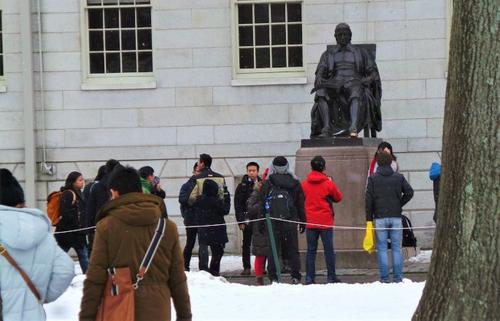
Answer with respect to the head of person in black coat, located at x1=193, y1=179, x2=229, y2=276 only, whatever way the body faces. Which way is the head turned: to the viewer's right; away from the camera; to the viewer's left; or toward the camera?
away from the camera

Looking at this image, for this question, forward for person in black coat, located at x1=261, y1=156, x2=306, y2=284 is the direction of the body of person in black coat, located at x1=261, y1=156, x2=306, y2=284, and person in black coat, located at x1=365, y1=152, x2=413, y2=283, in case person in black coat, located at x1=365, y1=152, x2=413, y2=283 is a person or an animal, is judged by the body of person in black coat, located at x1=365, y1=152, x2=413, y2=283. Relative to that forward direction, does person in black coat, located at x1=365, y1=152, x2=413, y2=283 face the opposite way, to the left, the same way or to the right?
the same way

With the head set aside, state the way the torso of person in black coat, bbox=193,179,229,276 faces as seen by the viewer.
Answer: away from the camera

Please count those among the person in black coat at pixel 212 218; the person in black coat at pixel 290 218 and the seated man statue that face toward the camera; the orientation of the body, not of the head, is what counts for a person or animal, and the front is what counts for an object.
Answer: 1

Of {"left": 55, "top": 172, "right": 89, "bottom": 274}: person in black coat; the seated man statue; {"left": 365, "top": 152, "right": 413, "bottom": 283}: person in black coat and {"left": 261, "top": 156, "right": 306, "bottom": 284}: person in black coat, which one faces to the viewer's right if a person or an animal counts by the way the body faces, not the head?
{"left": 55, "top": 172, "right": 89, "bottom": 274}: person in black coat

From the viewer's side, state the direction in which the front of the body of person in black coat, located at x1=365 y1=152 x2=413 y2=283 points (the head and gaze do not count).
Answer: away from the camera

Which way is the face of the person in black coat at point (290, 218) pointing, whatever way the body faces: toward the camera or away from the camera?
away from the camera

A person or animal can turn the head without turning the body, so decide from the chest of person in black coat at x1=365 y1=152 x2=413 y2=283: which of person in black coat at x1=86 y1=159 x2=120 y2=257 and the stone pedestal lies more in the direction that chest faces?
the stone pedestal

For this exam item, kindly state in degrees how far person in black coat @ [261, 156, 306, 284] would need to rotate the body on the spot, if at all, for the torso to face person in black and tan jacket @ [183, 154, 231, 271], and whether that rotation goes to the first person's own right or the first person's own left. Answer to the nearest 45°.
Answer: approximately 45° to the first person's own left

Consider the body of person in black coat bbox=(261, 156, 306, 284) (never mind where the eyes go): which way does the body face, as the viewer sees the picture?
away from the camera

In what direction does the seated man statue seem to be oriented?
toward the camera

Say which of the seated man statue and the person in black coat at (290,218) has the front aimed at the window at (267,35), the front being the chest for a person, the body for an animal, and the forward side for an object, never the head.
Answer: the person in black coat

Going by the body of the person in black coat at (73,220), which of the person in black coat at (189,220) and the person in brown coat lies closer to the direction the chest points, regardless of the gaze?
the person in black coat
